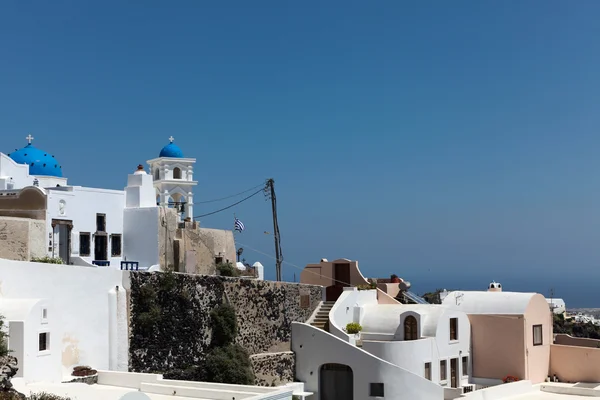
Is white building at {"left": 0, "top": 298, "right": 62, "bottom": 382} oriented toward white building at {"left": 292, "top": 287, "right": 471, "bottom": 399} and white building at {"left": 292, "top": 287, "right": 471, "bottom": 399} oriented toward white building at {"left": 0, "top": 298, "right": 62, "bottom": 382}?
no

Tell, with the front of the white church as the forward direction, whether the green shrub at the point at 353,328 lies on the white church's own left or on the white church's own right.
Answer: on the white church's own left

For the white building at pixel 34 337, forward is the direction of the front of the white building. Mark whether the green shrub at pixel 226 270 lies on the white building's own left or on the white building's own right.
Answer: on the white building's own left

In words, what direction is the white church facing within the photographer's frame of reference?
facing the viewer

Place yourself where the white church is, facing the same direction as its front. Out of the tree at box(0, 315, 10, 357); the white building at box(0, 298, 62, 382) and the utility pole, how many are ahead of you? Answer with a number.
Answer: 2

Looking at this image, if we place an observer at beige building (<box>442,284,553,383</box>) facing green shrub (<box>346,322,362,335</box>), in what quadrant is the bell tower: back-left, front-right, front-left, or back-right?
front-right

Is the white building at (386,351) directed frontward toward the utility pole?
no

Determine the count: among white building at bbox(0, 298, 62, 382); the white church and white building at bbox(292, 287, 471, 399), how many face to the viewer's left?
0

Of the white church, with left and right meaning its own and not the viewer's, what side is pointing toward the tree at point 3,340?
front

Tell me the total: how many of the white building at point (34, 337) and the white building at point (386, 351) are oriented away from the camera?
0

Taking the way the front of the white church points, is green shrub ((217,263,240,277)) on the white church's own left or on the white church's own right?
on the white church's own left

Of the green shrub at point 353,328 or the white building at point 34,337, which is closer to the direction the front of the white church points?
the white building

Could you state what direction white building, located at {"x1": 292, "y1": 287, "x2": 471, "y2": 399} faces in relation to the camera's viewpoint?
facing the viewer and to the right of the viewer

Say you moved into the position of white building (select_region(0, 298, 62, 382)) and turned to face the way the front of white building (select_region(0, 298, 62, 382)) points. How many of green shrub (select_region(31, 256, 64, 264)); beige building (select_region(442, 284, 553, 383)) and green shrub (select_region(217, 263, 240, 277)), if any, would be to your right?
0

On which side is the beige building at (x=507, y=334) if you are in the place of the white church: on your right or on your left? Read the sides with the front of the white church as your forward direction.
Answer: on your left

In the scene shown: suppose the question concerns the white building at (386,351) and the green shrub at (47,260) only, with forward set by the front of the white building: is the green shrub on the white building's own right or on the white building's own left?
on the white building's own right
